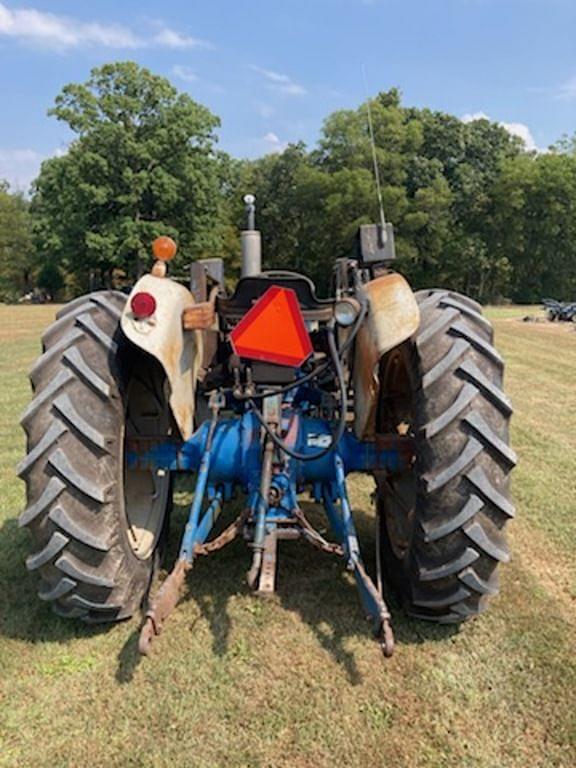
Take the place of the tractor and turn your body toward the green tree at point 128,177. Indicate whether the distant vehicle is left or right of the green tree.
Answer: right

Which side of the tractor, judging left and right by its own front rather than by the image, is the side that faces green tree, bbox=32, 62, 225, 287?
front

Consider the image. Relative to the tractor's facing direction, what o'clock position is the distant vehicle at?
The distant vehicle is roughly at 1 o'clock from the tractor.

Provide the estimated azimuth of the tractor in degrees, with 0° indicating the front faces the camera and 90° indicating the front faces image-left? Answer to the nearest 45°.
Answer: approximately 180°

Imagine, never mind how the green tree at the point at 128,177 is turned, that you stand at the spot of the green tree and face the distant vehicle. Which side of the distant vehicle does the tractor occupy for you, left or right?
right
